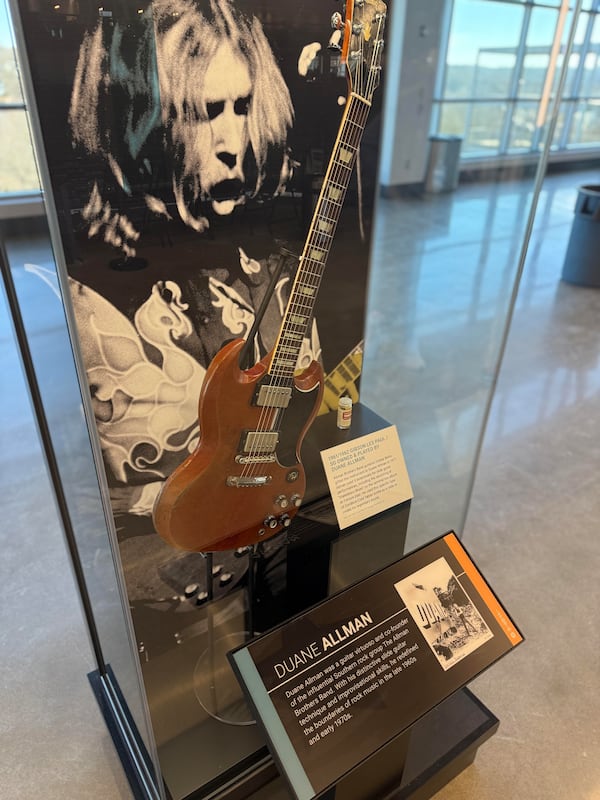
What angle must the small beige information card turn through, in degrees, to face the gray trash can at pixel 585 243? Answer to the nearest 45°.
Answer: approximately 180°

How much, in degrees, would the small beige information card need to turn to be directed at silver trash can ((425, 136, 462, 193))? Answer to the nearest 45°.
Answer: approximately 180°

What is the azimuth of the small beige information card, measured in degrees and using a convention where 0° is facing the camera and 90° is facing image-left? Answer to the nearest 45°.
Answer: approximately 0°
